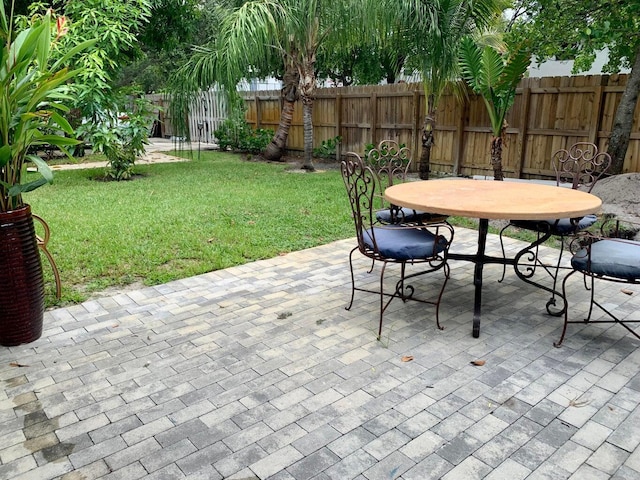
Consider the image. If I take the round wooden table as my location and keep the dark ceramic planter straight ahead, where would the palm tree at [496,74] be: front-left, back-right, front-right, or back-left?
back-right

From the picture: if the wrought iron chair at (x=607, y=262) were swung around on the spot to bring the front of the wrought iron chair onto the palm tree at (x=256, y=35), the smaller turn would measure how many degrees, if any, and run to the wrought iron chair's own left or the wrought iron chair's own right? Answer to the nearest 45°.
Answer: approximately 45° to the wrought iron chair's own right

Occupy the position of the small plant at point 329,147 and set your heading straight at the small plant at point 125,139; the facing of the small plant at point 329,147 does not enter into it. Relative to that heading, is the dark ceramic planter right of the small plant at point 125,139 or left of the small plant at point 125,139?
left

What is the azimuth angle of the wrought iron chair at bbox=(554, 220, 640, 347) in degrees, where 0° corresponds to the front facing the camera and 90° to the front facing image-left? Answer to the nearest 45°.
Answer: approximately 90°

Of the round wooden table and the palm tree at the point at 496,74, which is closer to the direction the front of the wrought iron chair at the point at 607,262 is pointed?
the round wooden table

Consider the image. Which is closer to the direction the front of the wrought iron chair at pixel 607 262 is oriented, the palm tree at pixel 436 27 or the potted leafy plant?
the potted leafy plant

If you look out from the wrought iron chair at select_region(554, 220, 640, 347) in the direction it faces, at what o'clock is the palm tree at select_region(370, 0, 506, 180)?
The palm tree is roughly at 2 o'clock from the wrought iron chair.

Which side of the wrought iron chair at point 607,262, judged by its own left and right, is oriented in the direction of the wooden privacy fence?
right

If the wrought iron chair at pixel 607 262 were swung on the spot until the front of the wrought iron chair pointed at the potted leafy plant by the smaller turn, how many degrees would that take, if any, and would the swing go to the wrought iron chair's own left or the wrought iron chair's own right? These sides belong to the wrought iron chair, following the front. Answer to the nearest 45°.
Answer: approximately 45° to the wrought iron chair's own left

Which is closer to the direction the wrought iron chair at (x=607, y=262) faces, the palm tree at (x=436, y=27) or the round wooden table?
the round wooden table

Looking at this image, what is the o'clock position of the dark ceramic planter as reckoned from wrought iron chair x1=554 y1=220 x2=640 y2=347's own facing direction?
The dark ceramic planter is roughly at 11 o'clock from the wrought iron chair.

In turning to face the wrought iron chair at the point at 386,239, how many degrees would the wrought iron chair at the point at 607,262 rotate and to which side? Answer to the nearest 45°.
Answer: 0° — it already faces it

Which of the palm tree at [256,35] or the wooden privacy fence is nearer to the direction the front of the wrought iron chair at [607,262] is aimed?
the palm tree

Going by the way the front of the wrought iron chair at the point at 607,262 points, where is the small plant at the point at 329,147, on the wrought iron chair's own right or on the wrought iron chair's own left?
on the wrought iron chair's own right
